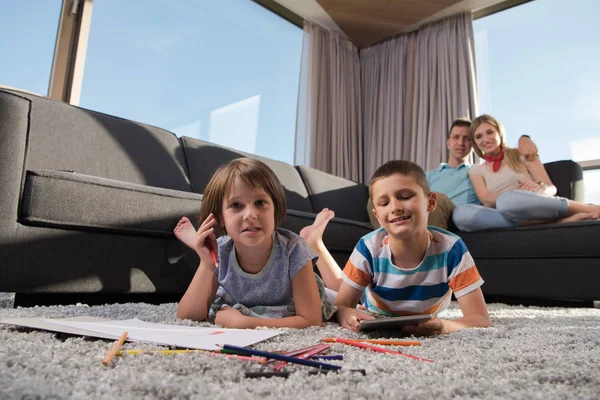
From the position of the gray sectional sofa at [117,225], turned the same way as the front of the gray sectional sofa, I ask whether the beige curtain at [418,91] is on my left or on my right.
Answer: on my left

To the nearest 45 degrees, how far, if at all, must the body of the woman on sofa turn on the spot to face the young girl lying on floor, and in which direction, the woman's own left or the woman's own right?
0° — they already face them

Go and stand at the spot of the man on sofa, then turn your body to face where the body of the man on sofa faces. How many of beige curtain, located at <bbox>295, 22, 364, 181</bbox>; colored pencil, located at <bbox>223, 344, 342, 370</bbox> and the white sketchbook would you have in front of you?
2

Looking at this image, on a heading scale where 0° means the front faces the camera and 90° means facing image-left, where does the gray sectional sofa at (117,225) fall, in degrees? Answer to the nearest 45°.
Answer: approximately 315°

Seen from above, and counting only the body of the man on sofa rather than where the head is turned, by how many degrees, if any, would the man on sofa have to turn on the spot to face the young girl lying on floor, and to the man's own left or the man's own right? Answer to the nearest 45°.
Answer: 0° — they already face them

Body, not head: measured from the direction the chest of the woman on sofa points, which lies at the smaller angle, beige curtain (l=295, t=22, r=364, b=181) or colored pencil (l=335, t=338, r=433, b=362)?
the colored pencil

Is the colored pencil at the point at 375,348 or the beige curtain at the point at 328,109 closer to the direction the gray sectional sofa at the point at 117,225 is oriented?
the colored pencil

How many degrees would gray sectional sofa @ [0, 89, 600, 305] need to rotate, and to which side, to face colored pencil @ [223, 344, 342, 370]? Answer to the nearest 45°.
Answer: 0° — it already faces it

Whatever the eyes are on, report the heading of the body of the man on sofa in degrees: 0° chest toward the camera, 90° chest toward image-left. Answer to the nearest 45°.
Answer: approximately 0°

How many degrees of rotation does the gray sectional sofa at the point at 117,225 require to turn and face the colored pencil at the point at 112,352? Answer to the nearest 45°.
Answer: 0° — it already faces it

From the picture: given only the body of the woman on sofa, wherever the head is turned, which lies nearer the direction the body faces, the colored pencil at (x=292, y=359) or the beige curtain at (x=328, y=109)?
the colored pencil

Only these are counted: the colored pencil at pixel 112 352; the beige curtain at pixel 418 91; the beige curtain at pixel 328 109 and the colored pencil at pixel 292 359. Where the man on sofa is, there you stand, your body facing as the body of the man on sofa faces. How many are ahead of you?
2
